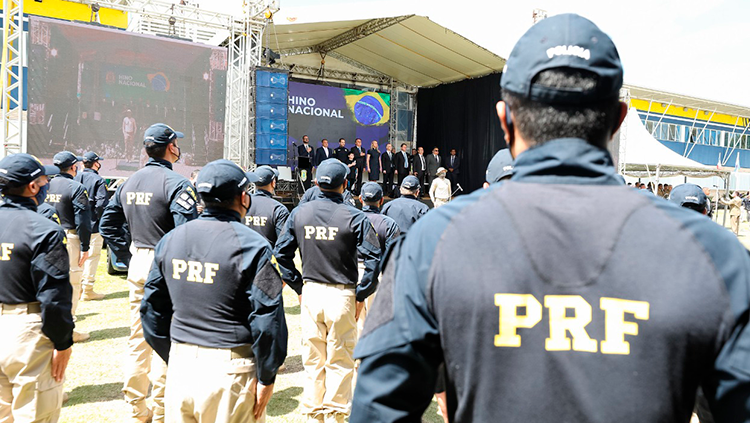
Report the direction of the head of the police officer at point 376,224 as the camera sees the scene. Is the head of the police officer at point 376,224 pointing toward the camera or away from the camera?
away from the camera

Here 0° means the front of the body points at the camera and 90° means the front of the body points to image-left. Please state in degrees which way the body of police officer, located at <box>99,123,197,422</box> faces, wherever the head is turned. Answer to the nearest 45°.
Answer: approximately 225°

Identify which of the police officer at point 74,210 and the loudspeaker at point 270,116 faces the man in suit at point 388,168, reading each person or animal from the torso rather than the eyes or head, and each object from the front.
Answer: the police officer

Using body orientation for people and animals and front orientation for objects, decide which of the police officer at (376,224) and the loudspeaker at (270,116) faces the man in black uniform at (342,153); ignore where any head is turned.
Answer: the police officer

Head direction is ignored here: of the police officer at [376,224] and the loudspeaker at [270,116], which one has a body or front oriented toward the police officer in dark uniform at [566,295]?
the loudspeaker

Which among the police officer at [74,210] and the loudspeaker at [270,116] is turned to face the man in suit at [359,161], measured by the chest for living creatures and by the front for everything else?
the police officer

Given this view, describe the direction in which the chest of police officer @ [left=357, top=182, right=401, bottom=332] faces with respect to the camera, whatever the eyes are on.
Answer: away from the camera

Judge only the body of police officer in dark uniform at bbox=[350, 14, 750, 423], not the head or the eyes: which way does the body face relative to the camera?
away from the camera

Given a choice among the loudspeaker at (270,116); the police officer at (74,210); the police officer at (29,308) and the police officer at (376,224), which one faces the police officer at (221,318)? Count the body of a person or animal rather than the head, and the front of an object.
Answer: the loudspeaker

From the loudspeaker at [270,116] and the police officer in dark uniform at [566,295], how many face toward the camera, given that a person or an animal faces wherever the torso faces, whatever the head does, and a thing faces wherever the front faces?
1
